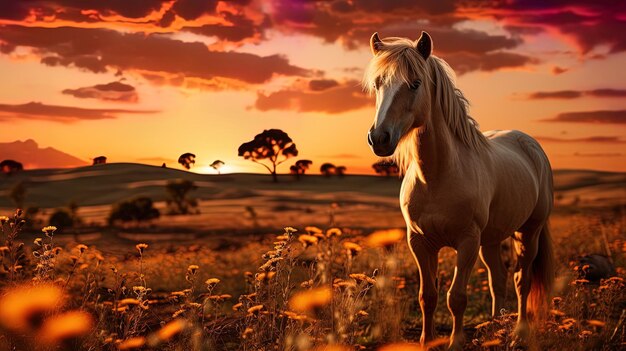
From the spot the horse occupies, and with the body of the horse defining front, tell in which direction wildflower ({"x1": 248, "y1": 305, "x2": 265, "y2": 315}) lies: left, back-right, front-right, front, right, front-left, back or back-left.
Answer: front

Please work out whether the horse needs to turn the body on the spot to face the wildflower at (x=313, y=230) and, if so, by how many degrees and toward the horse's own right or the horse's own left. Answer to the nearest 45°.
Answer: approximately 45° to the horse's own right

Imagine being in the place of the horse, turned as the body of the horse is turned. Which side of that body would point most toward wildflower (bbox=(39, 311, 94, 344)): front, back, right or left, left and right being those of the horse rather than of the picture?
front

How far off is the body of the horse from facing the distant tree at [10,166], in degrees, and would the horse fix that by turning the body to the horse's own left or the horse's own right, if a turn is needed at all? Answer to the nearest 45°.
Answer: approximately 90° to the horse's own right

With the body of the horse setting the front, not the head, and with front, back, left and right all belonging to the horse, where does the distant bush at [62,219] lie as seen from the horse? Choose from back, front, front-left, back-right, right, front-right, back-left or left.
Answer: right

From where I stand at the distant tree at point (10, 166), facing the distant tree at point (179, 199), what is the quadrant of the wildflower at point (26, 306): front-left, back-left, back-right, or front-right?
front-right

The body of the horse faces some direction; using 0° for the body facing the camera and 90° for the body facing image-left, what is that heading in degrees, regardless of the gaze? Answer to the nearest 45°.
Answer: approximately 45°

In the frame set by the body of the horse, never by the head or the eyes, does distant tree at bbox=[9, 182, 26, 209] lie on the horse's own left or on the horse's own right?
on the horse's own right

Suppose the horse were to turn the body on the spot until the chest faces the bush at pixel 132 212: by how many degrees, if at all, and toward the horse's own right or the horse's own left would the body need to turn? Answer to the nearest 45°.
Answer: approximately 90° to the horse's own right
